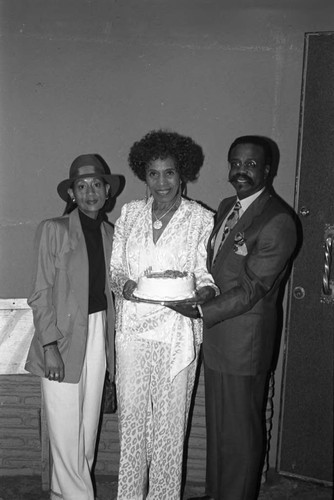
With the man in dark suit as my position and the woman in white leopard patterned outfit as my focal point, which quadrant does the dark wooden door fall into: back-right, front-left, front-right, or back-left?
back-right

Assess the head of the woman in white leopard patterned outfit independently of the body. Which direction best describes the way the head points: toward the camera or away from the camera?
toward the camera

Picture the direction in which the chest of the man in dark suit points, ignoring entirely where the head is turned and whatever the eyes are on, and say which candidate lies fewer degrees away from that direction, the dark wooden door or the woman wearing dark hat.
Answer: the woman wearing dark hat

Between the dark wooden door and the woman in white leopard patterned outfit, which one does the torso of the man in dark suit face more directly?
the woman in white leopard patterned outfit

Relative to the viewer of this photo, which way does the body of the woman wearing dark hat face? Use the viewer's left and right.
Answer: facing the viewer and to the right of the viewer

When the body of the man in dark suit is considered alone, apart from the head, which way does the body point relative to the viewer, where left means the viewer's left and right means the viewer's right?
facing the viewer and to the left of the viewer

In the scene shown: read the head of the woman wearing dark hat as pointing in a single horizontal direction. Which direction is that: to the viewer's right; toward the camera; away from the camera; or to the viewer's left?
toward the camera

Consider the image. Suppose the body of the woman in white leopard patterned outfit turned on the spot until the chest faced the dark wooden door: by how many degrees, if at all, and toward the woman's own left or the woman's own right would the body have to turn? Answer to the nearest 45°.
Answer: approximately 135° to the woman's own left

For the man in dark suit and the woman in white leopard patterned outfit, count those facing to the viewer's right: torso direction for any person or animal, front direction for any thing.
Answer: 0

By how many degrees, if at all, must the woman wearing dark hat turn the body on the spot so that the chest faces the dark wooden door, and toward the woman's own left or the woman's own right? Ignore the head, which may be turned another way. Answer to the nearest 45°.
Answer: approximately 45° to the woman's own left

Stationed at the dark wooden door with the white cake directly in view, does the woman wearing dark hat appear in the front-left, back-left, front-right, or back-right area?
front-right

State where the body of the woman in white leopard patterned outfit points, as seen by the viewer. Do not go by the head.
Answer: toward the camera

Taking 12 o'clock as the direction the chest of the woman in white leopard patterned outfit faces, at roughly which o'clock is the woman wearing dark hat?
The woman wearing dark hat is roughly at 3 o'clock from the woman in white leopard patterned outfit.

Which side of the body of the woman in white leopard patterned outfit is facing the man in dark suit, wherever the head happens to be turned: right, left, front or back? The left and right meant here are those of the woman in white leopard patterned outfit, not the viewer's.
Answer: left
